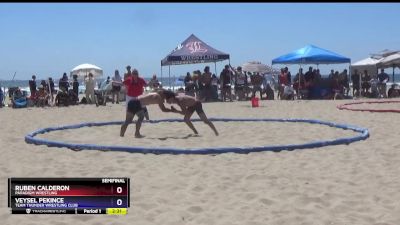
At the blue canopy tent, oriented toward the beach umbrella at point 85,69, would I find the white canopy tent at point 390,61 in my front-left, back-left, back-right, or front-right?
back-right

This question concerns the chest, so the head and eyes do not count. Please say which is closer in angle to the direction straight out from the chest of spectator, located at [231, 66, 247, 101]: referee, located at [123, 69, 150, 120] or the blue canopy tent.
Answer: the referee

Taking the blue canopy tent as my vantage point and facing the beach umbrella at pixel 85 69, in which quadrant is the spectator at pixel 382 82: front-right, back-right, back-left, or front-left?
back-right

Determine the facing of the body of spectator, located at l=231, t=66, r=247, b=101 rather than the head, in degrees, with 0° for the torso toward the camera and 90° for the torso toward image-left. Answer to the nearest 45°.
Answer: approximately 0°

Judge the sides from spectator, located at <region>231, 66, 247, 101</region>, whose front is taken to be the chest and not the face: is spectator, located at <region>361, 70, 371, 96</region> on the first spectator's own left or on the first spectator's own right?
on the first spectator's own left

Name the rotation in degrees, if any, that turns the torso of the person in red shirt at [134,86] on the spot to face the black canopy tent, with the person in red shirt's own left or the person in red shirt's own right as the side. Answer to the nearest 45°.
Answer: approximately 180°

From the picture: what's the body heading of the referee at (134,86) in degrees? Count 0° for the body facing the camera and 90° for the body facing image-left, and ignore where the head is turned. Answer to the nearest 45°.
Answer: approximately 0°
